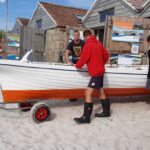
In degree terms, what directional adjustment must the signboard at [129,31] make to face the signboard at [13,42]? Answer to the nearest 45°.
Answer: approximately 135° to its right

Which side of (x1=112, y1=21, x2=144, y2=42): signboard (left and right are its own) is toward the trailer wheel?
front

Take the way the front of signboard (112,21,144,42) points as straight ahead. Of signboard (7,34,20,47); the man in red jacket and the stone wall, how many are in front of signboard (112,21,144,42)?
1

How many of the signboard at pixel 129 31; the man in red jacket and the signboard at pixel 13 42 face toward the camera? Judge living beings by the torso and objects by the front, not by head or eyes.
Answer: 2

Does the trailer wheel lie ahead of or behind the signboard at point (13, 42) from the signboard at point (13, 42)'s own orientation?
ahead

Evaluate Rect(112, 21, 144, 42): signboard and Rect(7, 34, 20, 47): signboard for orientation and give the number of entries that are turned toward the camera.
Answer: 2

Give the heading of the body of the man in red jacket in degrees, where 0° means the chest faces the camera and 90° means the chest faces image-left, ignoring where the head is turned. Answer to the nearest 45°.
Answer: approximately 135°

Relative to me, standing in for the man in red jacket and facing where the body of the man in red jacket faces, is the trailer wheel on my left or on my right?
on my left

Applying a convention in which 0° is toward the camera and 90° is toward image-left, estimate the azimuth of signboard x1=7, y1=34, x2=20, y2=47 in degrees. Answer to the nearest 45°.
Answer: approximately 0°

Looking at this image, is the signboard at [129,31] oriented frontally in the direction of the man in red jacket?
yes

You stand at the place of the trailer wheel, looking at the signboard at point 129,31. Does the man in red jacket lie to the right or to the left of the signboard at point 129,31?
right
